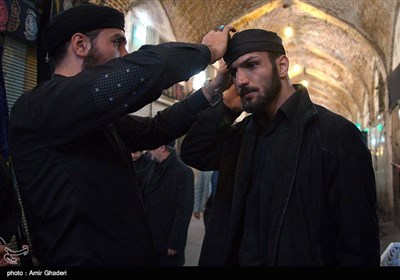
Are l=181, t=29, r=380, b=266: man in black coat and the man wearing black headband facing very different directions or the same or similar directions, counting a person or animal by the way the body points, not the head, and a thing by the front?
very different directions

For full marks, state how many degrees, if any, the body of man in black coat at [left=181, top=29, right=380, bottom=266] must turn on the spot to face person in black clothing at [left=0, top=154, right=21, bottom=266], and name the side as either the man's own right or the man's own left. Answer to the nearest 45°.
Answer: approximately 45° to the man's own right

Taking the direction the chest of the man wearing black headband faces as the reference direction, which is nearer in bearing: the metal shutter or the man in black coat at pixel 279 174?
the man in black coat

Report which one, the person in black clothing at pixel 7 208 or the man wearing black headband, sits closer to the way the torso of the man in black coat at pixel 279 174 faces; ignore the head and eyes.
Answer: the man wearing black headband

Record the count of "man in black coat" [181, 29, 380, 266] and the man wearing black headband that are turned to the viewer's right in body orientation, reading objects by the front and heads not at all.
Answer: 1

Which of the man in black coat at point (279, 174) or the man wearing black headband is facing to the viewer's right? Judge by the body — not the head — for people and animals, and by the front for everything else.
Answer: the man wearing black headband

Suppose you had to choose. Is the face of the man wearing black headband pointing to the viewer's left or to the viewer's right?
to the viewer's right
